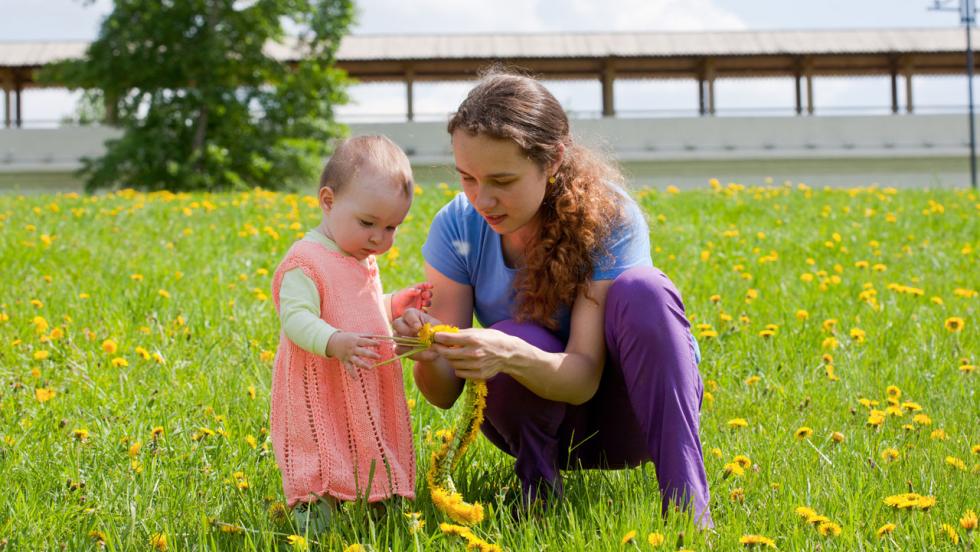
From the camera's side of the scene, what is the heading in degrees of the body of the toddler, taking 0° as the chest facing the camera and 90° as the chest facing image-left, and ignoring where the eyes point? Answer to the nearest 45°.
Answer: approximately 315°

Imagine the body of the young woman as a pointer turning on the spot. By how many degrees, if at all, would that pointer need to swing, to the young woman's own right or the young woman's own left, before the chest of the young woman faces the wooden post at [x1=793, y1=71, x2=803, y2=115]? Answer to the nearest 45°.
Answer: approximately 135° to the young woman's own right

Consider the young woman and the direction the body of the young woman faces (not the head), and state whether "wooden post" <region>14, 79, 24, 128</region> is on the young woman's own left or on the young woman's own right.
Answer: on the young woman's own right

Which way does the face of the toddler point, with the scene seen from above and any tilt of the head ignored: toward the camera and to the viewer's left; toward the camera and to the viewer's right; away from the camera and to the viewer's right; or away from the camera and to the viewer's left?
toward the camera and to the viewer's right

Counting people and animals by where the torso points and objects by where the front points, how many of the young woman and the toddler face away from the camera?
0

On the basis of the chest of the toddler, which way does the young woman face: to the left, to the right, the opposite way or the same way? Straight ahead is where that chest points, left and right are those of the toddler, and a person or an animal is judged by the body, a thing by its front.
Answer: to the right

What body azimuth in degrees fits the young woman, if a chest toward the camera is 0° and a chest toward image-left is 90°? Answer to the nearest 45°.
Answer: approximately 45°
